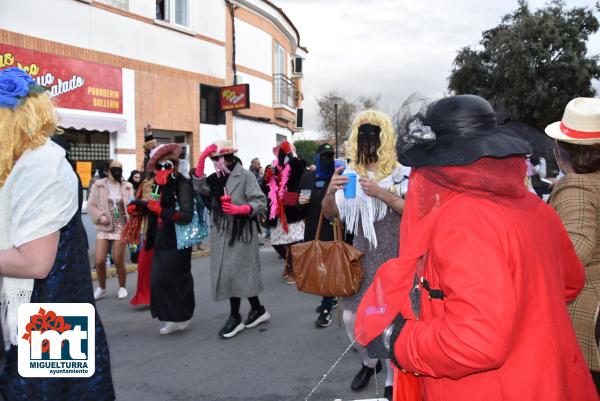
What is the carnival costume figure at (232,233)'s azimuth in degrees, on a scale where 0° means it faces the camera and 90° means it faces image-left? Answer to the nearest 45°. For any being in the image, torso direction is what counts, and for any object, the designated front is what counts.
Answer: approximately 45°

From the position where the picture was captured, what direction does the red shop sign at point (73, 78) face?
facing the viewer and to the right of the viewer

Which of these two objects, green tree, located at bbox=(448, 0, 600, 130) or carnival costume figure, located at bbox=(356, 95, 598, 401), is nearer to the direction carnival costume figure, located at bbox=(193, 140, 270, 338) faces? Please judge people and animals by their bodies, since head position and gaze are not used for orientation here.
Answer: the carnival costume figure

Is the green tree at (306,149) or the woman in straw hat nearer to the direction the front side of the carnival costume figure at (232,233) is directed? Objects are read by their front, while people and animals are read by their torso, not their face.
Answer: the woman in straw hat

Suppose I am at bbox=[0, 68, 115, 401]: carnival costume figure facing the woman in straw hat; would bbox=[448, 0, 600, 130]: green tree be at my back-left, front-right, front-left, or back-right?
front-left

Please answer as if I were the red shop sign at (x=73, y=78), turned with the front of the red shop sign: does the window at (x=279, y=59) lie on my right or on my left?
on my left

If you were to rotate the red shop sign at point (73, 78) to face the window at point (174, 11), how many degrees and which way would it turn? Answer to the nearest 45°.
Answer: approximately 90° to its left

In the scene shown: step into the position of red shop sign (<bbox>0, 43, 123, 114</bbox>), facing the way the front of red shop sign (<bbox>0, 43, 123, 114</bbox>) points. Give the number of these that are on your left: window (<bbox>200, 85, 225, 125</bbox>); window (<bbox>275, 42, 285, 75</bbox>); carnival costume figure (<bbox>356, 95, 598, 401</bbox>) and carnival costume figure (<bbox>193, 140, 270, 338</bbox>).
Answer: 2

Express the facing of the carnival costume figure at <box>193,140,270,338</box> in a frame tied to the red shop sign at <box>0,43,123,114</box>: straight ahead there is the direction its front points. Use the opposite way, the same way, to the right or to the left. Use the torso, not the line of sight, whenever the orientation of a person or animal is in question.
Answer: to the right

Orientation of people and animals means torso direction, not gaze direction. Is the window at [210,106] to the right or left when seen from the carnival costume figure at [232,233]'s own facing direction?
on its right
